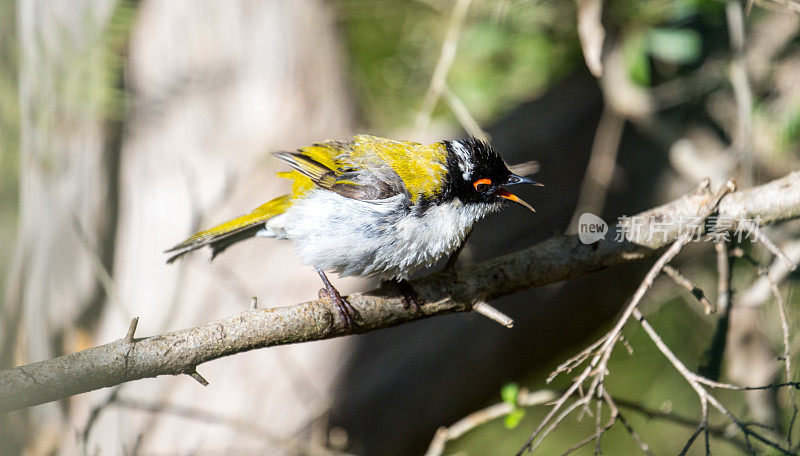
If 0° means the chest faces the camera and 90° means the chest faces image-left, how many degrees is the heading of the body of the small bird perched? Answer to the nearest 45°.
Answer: approximately 270°

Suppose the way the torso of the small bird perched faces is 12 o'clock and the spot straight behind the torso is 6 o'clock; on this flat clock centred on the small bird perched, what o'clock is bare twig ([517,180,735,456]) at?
The bare twig is roughly at 1 o'clock from the small bird perched.

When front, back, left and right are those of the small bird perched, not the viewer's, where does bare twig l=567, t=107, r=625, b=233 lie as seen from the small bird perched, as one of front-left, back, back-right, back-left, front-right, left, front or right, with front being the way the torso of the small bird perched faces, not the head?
front-left

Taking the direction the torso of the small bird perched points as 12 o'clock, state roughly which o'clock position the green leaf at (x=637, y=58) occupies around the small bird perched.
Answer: The green leaf is roughly at 10 o'clock from the small bird perched.

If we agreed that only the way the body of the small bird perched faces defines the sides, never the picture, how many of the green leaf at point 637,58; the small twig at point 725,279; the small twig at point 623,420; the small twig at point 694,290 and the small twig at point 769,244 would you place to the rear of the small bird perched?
0

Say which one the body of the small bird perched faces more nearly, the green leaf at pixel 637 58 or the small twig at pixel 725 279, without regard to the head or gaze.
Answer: the small twig

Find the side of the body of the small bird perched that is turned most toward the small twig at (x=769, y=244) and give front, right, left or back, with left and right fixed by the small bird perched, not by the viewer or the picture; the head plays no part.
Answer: front

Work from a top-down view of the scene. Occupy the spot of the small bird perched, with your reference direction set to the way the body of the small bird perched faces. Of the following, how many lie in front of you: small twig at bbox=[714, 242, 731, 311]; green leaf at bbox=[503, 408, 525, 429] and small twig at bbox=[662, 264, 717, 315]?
3

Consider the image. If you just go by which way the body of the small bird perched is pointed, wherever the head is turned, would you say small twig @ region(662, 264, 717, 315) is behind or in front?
in front

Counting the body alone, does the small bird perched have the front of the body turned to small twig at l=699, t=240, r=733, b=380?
yes
